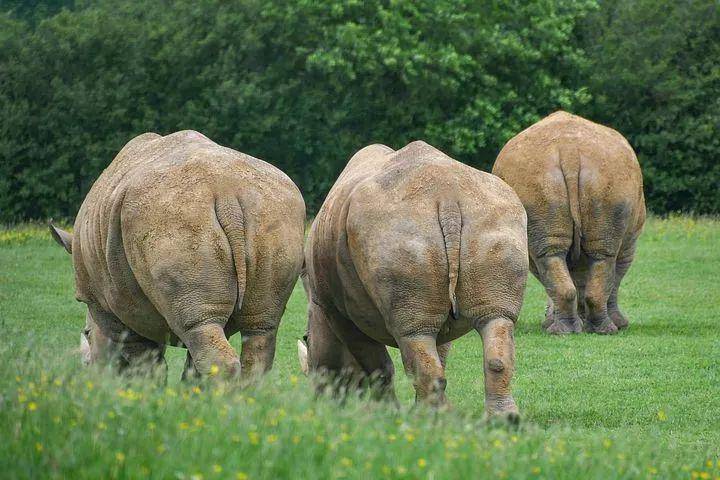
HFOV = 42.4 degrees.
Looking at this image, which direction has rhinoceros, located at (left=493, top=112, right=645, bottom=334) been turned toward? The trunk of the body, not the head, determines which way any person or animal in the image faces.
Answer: away from the camera

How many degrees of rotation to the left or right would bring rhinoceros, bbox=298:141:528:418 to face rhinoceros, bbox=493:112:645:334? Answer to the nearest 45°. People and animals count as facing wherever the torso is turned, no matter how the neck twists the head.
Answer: approximately 45° to its right

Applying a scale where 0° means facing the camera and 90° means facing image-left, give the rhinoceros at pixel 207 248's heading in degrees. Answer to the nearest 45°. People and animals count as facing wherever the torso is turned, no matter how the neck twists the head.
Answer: approximately 135°

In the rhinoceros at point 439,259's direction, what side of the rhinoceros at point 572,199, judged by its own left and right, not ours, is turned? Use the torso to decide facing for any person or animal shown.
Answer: back

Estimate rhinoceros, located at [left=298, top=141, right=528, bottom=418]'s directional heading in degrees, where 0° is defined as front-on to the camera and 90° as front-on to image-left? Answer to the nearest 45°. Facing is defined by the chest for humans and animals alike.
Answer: approximately 135°
